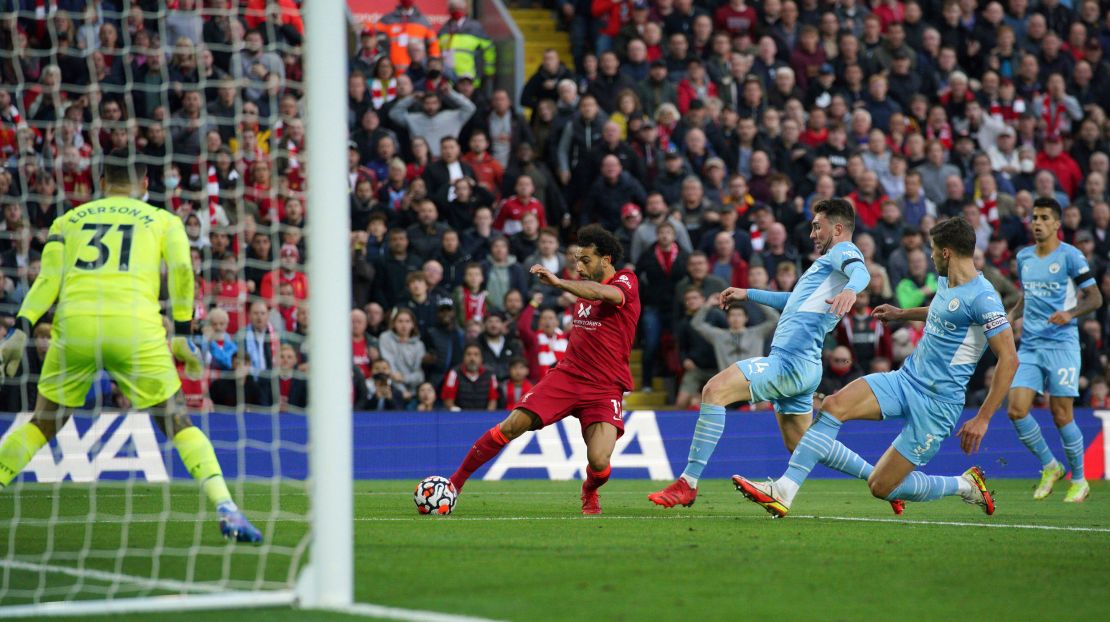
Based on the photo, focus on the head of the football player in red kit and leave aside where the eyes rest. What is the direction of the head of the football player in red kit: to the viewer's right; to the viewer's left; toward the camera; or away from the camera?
to the viewer's left

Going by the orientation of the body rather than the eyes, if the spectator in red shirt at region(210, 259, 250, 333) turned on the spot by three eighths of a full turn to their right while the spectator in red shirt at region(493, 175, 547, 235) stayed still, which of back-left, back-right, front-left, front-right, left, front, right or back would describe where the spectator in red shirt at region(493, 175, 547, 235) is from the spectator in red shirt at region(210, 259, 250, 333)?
right

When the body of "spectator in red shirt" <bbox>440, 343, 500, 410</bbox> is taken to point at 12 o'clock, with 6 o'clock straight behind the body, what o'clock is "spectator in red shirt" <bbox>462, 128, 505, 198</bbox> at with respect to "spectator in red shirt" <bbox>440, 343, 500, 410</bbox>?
"spectator in red shirt" <bbox>462, 128, 505, 198</bbox> is roughly at 6 o'clock from "spectator in red shirt" <bbox>440, 343, 500, 410</bbox>.

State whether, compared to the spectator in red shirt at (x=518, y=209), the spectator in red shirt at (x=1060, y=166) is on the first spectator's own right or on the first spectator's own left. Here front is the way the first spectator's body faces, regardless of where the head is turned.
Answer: on the first spectator's own left

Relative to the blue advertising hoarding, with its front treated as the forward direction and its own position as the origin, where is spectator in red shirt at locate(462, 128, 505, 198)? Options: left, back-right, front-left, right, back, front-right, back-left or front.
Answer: back

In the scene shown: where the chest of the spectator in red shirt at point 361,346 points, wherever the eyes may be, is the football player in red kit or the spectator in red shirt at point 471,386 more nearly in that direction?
the football player in red kit

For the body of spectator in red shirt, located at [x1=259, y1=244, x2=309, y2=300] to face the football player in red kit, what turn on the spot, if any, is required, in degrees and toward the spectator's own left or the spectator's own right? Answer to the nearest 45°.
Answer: approximately 45° to the spectator's own left

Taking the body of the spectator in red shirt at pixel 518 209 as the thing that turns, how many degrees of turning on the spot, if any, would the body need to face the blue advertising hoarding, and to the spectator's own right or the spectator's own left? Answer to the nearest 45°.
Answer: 0° — they already face it

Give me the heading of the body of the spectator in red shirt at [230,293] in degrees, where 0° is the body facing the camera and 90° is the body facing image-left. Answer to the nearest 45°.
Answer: approximately 0°

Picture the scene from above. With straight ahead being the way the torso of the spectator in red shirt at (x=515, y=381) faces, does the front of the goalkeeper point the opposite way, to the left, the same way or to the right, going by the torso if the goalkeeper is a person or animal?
the opposite way

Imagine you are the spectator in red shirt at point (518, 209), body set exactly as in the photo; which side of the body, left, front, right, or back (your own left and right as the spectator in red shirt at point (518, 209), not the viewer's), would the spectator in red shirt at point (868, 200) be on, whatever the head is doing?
left

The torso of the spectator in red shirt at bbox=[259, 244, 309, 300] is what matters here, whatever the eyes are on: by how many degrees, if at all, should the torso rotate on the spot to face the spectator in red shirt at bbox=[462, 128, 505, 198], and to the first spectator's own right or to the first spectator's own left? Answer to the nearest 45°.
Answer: approximately 135° to the first spectator's own left
